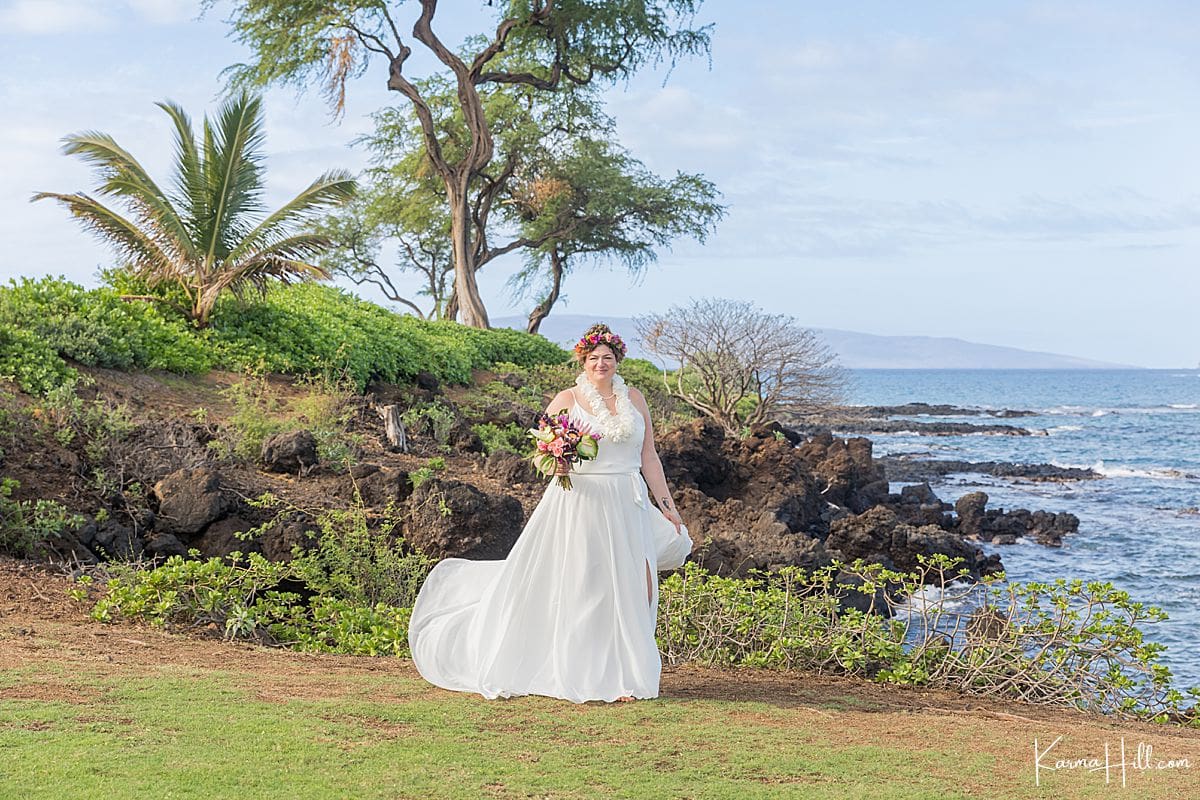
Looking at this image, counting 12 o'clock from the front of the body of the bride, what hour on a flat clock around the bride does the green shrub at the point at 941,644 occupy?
The green shrub is roughly at 8 o'clock from the bride.

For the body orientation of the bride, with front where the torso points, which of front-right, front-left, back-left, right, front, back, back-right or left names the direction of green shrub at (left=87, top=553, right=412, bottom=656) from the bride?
back-right

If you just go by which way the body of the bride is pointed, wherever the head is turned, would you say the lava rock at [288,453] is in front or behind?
behind

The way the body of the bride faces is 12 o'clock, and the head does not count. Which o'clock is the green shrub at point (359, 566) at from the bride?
The green shrub is roughly at 5 o'clock from the bride.

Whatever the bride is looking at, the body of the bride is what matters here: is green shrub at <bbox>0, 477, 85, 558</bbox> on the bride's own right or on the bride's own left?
on the bride's own right

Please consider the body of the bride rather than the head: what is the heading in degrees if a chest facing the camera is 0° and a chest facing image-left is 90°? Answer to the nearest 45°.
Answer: approximately 0°

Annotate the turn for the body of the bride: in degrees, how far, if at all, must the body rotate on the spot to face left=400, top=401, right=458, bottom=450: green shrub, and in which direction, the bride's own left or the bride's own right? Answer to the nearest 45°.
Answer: approximately 180°

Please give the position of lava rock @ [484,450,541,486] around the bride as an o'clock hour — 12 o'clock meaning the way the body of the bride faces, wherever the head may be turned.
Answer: The lava rock is roughly at 6 o'clock from the bride.

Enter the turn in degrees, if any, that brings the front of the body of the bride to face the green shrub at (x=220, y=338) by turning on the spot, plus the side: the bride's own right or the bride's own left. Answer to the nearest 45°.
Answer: approximately 135° to the bride's own right

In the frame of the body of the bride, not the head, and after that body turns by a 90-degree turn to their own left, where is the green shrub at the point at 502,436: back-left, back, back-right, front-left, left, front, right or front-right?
left

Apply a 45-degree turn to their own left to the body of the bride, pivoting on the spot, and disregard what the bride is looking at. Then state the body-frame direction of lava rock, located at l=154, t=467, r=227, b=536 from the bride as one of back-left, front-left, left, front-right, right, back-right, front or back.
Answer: back
